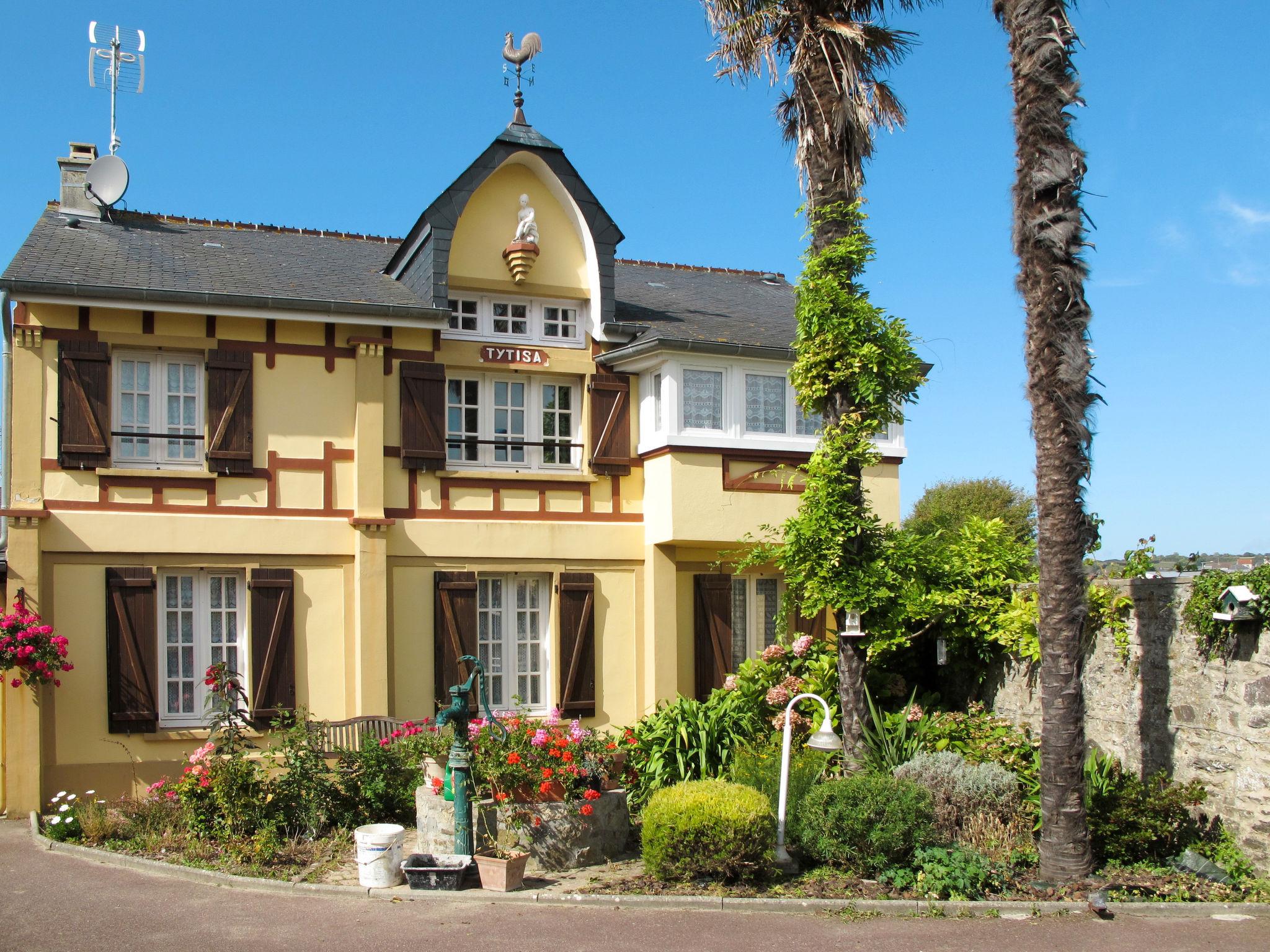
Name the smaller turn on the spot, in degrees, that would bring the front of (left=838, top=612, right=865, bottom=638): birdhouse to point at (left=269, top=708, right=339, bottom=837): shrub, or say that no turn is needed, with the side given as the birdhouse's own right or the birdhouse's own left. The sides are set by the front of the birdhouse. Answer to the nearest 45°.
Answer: approximately 90° to the birdhouse's own right

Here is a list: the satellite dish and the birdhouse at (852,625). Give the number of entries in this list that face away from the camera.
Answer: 0

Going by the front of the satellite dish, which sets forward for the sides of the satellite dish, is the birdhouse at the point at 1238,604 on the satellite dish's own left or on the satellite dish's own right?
on the satellite dish's own left

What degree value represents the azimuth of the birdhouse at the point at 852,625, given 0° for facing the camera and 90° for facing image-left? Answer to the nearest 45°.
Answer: approximately 0°

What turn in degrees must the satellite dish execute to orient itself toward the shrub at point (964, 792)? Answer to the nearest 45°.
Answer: approximately 90° to its left

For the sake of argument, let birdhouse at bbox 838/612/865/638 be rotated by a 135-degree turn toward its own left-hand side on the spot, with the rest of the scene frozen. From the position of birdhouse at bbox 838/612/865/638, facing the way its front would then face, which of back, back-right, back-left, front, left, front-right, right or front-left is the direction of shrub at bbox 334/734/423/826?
back-left
